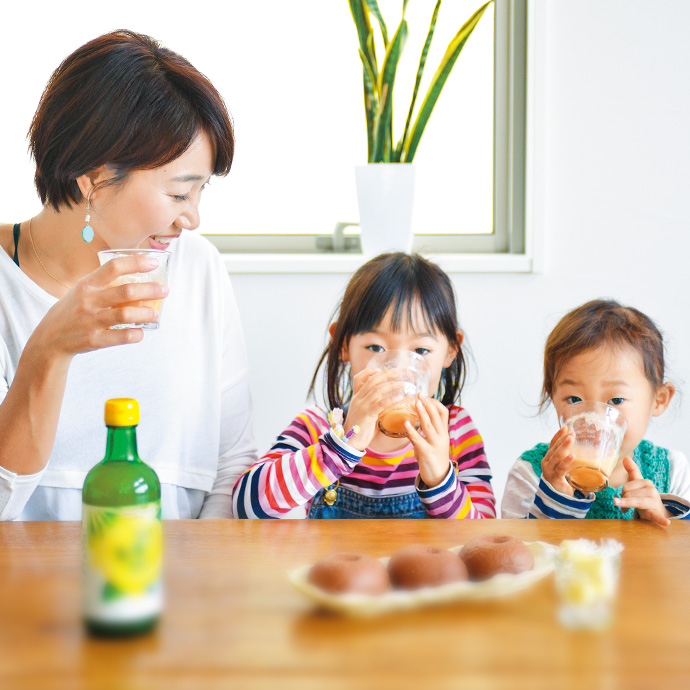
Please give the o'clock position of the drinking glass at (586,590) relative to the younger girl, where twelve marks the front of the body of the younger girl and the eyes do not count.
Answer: The drinking glass is roughly at 12 o'clock from the younger girl.

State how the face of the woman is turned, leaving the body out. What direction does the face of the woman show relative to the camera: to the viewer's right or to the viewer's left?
to the viewer's right

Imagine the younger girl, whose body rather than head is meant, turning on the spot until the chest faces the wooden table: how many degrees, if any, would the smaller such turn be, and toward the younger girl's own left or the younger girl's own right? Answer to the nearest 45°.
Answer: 0° — they already face it

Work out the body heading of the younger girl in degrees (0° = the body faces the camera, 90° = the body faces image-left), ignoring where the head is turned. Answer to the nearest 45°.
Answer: approximately 0°

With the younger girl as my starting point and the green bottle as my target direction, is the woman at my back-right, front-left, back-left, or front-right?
front-right

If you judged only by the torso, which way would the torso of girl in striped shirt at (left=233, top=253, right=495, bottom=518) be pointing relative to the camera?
toward the camera

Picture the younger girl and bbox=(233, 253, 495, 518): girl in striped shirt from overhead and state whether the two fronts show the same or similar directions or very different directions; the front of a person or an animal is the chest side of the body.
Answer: same or similar directions

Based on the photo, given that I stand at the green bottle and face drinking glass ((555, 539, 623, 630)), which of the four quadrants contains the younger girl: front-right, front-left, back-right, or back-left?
front-left

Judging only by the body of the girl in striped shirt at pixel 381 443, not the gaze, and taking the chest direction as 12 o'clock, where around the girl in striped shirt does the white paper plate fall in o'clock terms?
The white paper plate is roughly at 12 o'clock from the girl in striped shirt.

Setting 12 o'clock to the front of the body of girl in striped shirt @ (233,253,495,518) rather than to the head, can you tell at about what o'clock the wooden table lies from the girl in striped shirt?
The wooden table is roughly at 12 o'clock from the girl in striped shirt.
